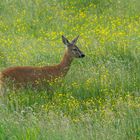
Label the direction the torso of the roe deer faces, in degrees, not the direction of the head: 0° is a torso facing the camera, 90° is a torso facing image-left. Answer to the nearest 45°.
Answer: approximately 270°
